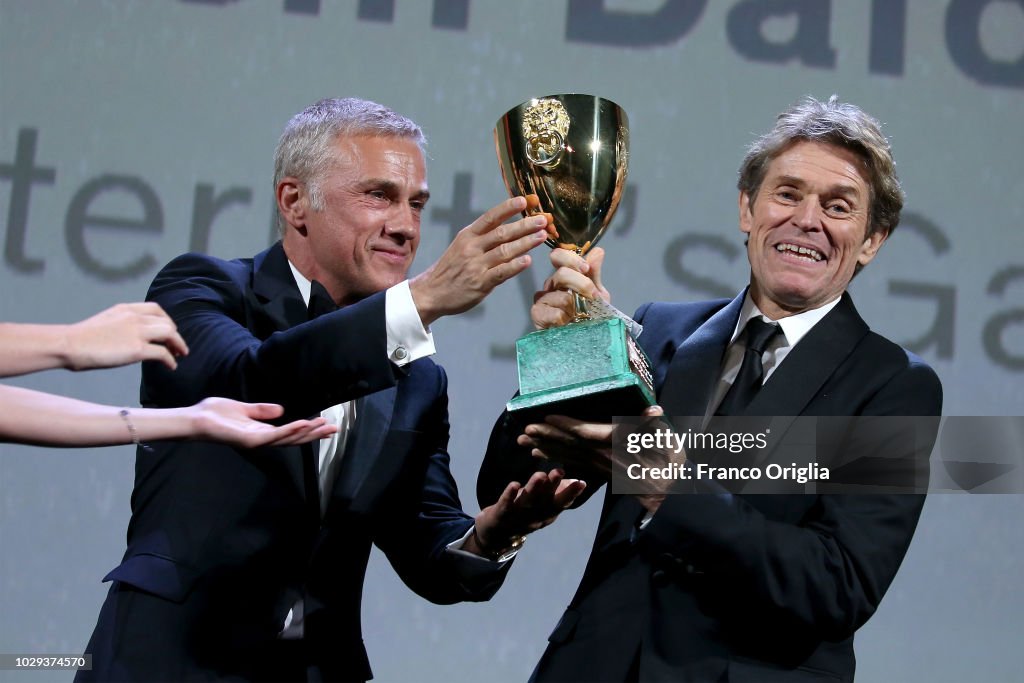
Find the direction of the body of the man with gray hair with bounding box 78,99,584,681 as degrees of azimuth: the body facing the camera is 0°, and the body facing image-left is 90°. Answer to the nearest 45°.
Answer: approximately 315°

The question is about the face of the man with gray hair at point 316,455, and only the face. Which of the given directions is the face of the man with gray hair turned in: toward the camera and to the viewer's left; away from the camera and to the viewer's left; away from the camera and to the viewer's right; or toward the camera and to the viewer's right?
toward the camera and to the viewer's right

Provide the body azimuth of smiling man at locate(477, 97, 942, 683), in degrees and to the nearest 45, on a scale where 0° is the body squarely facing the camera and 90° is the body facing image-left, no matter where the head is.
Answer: approximately 45°

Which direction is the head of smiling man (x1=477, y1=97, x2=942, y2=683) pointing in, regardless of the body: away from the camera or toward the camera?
toward the camera

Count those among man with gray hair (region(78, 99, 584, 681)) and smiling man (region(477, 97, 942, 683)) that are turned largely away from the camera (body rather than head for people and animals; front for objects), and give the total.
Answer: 0

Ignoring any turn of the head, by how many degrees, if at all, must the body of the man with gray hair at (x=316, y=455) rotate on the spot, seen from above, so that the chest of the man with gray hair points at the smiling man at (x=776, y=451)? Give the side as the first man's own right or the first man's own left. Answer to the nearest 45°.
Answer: approximately 45° to the first man's own left
